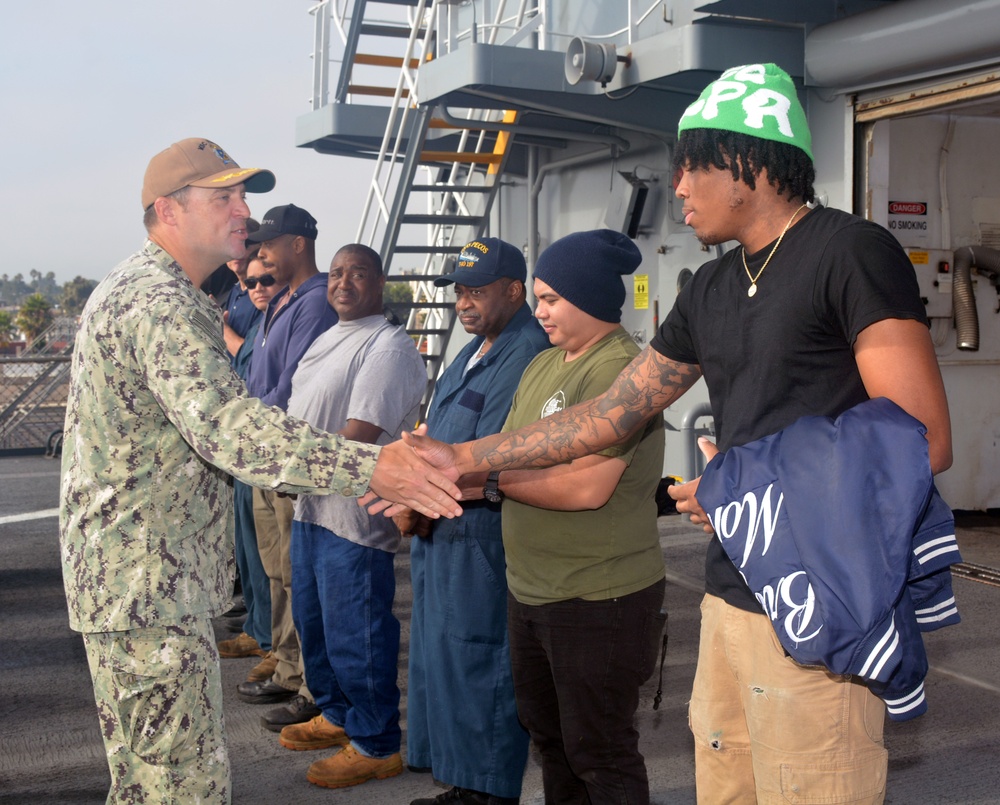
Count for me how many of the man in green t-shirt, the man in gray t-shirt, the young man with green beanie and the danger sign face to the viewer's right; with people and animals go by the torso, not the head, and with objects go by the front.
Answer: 0

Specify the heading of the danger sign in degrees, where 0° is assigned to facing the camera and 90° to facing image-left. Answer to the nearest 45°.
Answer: approximately 0°

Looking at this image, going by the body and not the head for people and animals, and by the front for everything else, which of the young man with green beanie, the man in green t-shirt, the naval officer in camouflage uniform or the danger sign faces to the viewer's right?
the naval officer in camouflage uniform

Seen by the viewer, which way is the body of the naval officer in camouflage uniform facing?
to the viewer's right

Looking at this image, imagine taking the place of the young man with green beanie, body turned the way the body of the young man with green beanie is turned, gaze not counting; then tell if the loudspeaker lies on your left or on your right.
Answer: on your right

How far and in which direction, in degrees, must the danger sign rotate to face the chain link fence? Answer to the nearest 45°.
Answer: approximately 90° to its right

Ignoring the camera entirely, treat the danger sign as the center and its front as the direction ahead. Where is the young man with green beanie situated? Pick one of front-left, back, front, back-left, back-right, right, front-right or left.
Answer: front

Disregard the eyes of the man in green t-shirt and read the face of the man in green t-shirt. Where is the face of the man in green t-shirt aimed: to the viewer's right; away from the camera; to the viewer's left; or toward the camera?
to the viewer's left

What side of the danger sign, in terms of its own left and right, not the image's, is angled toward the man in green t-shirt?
front

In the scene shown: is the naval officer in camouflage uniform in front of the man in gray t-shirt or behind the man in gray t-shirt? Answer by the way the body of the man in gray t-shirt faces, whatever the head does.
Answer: in front

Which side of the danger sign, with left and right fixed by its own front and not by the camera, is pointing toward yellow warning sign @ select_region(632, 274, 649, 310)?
right

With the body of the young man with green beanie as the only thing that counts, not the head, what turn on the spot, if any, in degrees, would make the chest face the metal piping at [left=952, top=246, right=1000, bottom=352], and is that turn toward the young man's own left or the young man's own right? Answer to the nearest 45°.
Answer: approximately 135° to the young man's own right
